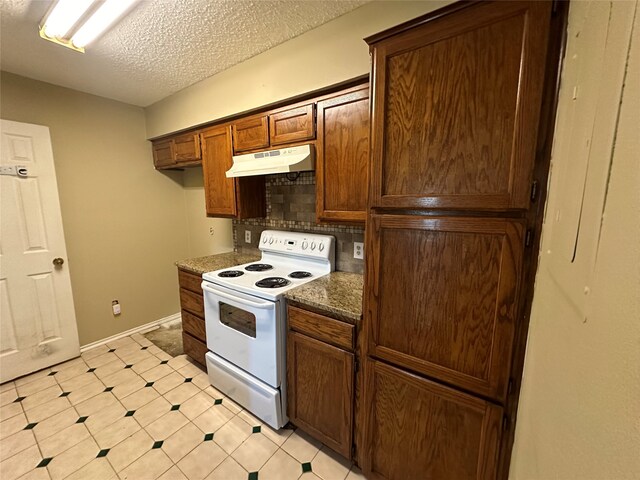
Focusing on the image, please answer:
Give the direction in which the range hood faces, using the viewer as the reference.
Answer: facing the viewer and to the left of the viewer

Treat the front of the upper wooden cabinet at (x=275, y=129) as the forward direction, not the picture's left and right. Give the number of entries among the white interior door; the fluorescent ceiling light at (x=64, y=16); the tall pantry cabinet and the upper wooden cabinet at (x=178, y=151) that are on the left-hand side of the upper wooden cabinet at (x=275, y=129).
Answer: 1

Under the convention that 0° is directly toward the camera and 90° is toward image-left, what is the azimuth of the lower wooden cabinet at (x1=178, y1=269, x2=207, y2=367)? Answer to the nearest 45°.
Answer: approximately 45°

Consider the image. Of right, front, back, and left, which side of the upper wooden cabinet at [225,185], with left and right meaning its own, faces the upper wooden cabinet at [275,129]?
left

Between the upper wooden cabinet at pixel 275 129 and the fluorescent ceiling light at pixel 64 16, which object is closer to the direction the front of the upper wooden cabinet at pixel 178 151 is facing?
the fluorescent ceiling light

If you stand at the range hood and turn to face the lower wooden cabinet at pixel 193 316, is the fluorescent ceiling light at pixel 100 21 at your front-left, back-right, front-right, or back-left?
front-left

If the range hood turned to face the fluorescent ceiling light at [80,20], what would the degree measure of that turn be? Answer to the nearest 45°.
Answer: approximately 45° to its right

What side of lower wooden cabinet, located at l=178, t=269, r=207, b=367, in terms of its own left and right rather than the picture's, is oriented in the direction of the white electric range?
left
